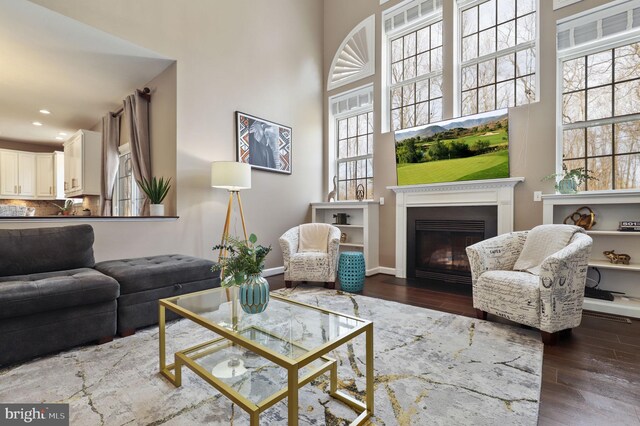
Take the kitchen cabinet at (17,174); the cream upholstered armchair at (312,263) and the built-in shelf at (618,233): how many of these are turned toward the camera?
3

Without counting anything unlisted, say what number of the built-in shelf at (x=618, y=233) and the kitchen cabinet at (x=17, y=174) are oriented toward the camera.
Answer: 2

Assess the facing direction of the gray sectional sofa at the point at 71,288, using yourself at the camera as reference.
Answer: facing the viewer and to the right of the viewer

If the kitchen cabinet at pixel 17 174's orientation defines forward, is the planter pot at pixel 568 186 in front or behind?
in front

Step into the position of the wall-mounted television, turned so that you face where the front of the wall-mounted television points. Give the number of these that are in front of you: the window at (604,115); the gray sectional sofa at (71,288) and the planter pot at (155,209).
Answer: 2

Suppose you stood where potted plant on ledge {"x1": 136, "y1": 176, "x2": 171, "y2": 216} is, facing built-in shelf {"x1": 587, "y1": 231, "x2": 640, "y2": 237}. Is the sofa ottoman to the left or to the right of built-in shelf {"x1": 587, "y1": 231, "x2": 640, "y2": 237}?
right

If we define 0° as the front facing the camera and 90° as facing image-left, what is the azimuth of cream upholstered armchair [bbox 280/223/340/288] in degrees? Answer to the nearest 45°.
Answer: approximately 0°

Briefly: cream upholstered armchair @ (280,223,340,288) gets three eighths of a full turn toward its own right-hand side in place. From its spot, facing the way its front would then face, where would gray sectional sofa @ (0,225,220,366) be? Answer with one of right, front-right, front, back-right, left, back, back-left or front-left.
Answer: left

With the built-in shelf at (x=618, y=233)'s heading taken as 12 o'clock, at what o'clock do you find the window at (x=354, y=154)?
The window is roughly at 3 o'clock from the built-in shelf.

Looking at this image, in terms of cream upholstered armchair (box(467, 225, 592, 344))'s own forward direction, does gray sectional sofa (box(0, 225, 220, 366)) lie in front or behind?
in front

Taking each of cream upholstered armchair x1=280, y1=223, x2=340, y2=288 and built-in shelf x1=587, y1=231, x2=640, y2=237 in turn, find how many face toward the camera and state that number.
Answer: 2

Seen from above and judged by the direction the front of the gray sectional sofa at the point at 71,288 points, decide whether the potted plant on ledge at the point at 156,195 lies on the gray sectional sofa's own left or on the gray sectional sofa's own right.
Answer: on the gray sectional sofa's own left

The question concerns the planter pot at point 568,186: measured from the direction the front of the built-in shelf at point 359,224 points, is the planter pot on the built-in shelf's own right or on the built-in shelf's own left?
on the built-in shelf's own left
